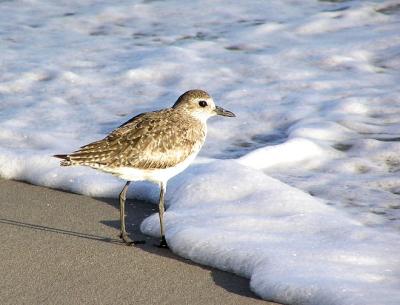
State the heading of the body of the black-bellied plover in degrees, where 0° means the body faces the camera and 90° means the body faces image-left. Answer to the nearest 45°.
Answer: approximately 270°
